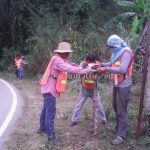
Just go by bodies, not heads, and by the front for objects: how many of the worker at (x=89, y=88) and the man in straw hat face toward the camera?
1

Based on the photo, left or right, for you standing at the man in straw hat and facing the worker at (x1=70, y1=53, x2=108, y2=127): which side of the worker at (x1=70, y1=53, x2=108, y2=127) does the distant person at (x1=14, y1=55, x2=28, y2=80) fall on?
left

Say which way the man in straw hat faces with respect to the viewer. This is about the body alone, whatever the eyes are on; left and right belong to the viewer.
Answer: facing to the right of the viewer

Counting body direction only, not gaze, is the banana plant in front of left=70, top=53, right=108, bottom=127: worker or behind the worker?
behind

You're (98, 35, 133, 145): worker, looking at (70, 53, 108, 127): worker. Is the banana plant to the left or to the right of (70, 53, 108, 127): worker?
right

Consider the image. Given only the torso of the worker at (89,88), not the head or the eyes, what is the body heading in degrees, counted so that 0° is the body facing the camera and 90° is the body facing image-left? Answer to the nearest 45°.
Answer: approximately 0°

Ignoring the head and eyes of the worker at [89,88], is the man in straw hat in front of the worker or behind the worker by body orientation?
in front

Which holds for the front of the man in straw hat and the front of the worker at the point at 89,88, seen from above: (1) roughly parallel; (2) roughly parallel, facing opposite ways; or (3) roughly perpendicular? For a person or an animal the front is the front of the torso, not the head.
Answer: roughly perpendicular

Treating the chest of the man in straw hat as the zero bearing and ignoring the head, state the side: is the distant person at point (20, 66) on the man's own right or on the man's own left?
on the man's own left

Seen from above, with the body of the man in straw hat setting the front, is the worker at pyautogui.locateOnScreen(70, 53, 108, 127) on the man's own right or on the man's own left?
on the man's own left

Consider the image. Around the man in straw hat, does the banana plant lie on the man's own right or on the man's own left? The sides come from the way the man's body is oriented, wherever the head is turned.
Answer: on the man's own left
